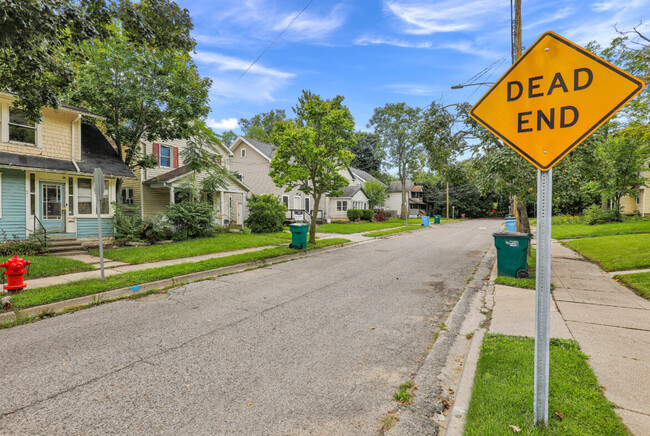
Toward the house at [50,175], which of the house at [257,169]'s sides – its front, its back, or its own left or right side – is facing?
right

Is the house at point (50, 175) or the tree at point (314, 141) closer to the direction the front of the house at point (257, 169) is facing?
the tree

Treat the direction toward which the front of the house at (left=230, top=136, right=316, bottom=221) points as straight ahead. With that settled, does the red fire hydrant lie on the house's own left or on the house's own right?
on the house's own right

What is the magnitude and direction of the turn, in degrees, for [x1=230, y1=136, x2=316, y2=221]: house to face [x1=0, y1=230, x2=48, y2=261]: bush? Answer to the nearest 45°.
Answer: approximately 45° to its right

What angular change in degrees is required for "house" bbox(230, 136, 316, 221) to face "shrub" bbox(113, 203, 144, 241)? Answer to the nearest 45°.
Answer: approximately 45° to its right

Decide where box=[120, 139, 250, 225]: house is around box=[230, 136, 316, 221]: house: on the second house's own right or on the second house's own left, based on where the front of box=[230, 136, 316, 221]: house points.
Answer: on the second house's own right

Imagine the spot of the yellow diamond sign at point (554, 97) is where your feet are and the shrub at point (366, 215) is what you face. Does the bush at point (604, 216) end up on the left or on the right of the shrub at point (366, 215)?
right

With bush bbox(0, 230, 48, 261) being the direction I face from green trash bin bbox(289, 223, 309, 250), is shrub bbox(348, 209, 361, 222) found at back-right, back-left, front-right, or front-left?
back-right

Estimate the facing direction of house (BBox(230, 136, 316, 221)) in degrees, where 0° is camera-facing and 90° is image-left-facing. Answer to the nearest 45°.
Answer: approximately 315°

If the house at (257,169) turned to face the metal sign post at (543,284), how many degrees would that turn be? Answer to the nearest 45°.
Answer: approximately 45° to its right

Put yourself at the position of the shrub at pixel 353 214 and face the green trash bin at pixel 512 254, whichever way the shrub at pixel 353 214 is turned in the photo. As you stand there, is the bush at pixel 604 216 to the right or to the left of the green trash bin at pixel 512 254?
left

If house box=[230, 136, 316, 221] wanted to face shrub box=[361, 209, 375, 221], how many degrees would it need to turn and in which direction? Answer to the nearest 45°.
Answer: approximately 90° to its left

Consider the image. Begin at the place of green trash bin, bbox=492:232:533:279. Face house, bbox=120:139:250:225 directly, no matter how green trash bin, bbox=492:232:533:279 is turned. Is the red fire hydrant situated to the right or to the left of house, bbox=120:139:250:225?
left
